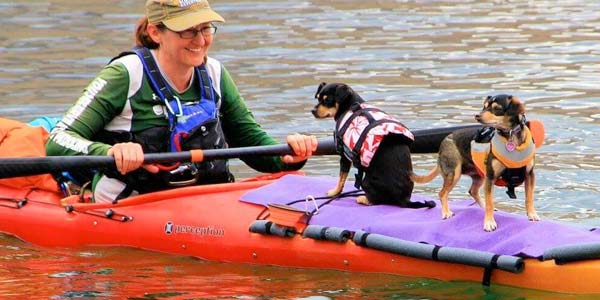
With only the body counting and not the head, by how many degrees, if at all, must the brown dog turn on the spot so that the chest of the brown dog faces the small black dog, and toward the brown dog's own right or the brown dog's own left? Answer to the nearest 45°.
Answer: approximately 180°

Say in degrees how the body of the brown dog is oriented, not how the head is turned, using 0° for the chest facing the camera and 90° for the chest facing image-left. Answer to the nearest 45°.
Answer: approximately 315°

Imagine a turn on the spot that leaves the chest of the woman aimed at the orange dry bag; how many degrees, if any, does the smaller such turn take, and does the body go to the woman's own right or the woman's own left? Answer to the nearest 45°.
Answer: approximately 180°

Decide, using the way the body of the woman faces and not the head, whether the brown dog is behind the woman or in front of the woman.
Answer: in front

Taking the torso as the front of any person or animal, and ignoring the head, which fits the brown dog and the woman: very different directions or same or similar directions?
same or similar directions

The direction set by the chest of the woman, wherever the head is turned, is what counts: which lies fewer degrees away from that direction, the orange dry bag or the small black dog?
the small black dog

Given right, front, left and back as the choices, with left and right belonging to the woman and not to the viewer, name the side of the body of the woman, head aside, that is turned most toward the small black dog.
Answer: front

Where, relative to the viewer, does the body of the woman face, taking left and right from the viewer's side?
facing the viewer and to the right of the viewer

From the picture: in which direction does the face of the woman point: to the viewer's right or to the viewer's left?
to the viewer's right

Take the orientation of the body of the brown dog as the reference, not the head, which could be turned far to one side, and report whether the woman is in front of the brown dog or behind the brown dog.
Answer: behind
